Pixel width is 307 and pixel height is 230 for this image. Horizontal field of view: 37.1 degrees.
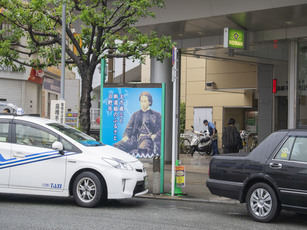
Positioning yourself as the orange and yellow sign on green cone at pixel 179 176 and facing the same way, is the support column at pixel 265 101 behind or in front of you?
behind

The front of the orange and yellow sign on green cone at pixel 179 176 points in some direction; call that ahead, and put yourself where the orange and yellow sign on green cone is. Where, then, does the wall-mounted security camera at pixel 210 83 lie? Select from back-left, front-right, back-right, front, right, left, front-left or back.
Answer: back

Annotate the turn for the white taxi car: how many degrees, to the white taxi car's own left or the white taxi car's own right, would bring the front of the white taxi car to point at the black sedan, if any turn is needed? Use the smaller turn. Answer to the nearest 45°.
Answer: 0° — it already faces it

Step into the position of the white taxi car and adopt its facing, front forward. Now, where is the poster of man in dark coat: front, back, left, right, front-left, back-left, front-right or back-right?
left

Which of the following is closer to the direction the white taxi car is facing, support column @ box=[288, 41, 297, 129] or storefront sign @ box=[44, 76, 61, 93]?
the support column

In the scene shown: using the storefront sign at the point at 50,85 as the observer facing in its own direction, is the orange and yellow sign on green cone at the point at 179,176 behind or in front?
in front

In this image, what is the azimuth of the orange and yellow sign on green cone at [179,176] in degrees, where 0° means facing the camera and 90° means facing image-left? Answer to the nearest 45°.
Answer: approximately 0°

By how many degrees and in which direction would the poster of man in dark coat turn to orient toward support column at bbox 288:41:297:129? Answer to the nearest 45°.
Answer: approximately 135° to its left

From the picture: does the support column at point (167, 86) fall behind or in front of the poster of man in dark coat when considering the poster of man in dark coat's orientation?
behind

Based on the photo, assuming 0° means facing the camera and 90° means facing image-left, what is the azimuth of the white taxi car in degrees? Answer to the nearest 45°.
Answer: approximately 315°

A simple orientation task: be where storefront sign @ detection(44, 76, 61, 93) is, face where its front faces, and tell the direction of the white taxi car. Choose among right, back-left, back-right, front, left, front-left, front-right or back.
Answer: front-right

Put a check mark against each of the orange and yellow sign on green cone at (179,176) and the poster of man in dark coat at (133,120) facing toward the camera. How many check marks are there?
2
